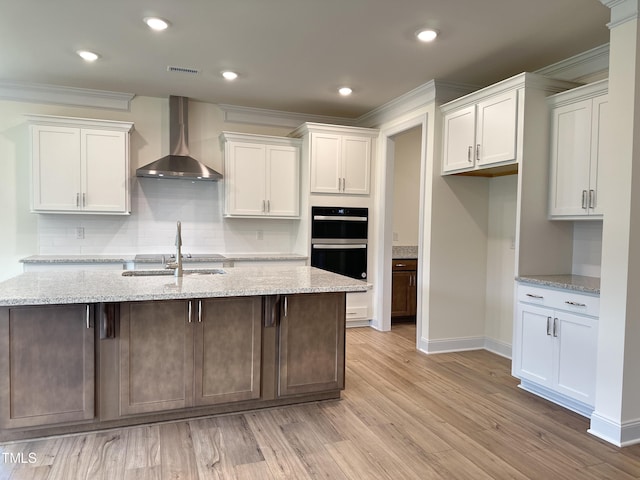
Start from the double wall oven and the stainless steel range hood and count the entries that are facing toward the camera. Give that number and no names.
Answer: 2

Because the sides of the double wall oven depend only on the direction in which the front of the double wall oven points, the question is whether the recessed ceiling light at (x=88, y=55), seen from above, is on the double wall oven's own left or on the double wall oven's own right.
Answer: on the double wall oven's own right

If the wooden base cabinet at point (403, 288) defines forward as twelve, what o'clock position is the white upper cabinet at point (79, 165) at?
The white upper cabinet is roughly at 2 o'clock from the wooden base cabinet.

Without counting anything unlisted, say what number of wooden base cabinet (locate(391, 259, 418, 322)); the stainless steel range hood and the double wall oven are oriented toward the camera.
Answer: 3

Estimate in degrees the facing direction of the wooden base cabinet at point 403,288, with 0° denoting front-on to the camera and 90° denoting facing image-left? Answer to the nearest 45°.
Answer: approximately 0°

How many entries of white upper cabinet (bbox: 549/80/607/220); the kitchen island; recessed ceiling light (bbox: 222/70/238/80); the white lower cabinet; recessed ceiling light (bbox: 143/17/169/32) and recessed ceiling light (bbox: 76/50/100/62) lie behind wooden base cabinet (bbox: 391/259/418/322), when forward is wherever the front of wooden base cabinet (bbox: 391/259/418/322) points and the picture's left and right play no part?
0

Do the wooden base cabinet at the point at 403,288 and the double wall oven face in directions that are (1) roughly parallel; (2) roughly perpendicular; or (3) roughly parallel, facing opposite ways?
roughly parallel

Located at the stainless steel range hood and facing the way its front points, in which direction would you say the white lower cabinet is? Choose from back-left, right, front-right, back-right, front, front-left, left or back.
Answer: front-left

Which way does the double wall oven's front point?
toward the camera

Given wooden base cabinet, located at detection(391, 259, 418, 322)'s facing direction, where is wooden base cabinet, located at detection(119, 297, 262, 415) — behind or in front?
in front

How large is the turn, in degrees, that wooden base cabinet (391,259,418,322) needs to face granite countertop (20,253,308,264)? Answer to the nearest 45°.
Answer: approximately 45° to its right

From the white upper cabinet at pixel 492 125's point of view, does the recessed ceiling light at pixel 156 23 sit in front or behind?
in front

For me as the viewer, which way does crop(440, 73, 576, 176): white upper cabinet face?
facing the viewer and to the left of the viewer

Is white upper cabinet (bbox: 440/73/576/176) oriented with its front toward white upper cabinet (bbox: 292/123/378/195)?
no

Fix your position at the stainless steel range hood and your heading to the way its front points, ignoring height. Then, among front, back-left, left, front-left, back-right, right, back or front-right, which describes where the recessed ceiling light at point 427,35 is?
front-left
